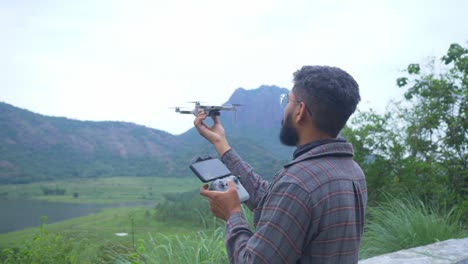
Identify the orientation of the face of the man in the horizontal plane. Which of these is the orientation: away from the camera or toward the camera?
away from the camera

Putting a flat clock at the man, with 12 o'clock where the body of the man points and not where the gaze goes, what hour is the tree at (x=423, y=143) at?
The tree is roughly at 2 o'clock from the man.

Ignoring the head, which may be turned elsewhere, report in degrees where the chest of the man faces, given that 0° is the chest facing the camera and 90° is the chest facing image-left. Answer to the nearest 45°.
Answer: approximately 135°
